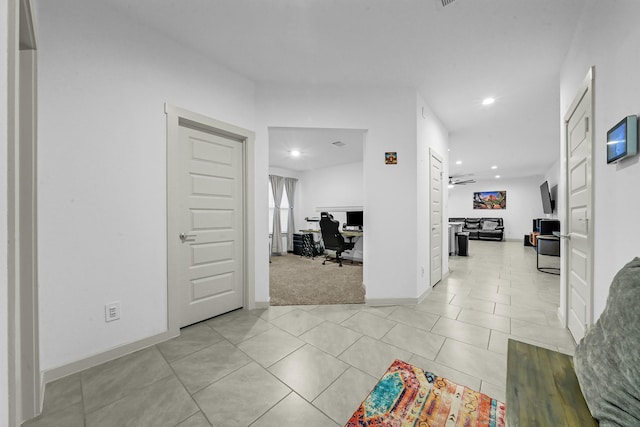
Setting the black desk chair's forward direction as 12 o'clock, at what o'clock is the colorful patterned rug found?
The colorful patterned rug is roughly at 4 o'clock from the black desk chair.

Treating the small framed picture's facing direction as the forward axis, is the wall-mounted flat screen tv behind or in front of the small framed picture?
behind

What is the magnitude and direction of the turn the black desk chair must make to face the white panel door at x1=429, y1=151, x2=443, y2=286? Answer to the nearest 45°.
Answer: approximately 90° to its right

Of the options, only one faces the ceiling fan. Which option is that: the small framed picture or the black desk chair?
the black desk chair

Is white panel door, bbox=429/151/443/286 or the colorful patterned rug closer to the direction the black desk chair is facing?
the white panel door

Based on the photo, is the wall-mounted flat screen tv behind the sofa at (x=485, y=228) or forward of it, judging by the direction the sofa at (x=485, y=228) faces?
forward

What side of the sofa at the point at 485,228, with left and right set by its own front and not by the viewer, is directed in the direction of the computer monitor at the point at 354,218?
front

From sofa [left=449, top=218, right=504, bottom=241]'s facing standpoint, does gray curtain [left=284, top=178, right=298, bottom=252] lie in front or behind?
in front

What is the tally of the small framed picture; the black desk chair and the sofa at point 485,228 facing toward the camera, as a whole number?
2
